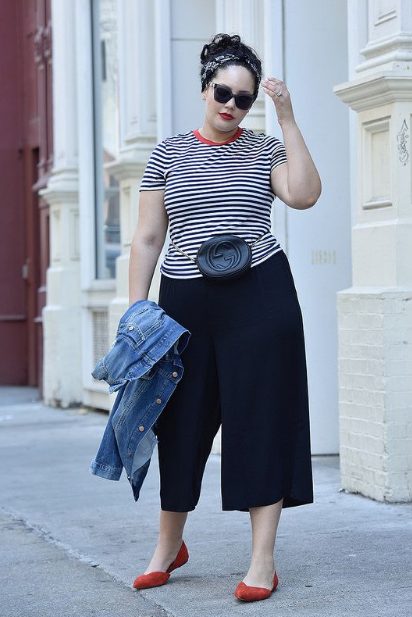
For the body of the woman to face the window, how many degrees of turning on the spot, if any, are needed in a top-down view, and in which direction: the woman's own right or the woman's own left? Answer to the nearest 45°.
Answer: approximately 180°

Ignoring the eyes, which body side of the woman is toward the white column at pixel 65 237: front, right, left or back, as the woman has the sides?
back

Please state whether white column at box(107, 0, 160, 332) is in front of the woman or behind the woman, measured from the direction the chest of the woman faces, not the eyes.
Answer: behind

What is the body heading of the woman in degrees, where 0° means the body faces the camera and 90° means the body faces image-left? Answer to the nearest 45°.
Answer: approximately 0°

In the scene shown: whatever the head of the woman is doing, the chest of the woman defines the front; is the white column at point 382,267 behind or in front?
behind

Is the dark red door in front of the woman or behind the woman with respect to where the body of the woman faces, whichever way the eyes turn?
behind
